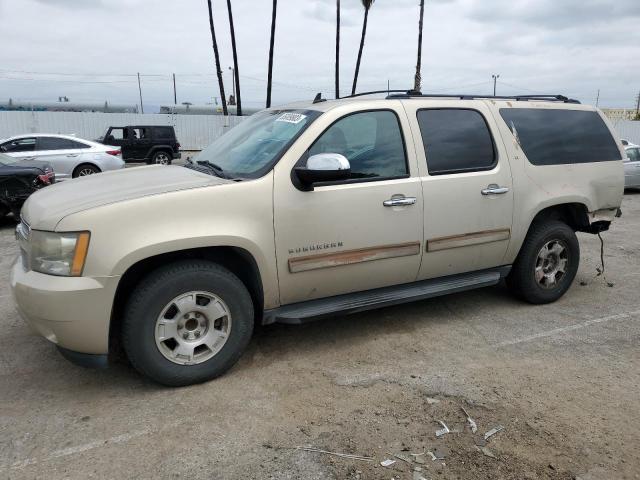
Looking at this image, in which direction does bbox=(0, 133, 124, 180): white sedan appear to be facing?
to the viewer's left

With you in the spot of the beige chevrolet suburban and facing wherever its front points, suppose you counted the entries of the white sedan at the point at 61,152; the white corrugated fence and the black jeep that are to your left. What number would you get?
0

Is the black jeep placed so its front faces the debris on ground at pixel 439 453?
no

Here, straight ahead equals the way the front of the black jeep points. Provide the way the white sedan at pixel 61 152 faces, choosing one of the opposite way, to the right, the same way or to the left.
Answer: the same way

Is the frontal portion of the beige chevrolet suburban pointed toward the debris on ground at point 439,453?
no

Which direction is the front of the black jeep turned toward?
to the viewer's left

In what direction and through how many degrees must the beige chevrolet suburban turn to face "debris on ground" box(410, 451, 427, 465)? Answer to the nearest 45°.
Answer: approximately 90° to its left

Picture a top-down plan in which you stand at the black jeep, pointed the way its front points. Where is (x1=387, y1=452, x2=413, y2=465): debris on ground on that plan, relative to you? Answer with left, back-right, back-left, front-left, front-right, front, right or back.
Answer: left

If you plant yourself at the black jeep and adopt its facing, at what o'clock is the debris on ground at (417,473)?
The debris on ground is roughly at 9 o'clock from the black jeep.

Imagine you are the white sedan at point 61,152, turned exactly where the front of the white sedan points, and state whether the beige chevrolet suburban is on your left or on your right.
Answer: on your left

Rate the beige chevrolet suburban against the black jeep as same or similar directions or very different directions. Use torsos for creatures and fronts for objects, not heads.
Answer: same or similar directions

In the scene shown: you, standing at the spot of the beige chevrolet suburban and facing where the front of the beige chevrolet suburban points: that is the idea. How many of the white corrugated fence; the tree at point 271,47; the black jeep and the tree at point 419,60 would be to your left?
0

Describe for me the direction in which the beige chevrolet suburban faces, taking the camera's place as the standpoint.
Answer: facing the viewer and to the left of the viewer

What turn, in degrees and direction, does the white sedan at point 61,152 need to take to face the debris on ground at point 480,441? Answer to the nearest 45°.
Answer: approximately 90° to its left

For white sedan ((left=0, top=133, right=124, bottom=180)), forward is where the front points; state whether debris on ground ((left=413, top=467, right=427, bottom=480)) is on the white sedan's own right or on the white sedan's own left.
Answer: on the white sedan's own left

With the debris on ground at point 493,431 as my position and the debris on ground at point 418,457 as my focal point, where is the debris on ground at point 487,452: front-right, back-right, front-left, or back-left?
front-left

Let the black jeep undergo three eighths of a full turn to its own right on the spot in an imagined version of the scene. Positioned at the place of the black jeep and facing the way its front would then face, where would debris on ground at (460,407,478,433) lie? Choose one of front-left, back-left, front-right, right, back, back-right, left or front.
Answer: back-right

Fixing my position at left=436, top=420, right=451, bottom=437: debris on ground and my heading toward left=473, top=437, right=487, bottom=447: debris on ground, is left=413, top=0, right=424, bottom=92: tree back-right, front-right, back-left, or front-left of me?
back-left
